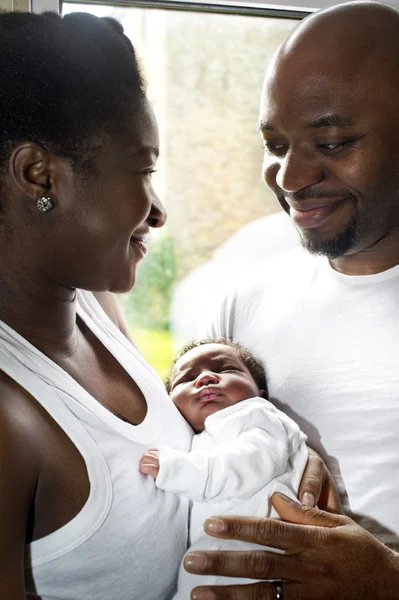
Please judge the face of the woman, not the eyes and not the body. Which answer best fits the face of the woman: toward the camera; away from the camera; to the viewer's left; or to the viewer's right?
to the viewer's right

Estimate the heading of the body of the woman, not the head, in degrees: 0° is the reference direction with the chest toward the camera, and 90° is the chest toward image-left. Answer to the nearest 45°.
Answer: approximately 315°

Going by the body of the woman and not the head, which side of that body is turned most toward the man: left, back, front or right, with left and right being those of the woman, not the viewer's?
front

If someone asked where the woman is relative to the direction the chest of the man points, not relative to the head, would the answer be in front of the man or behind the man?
in front

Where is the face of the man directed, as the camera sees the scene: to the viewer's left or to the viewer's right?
to the viewer's left
